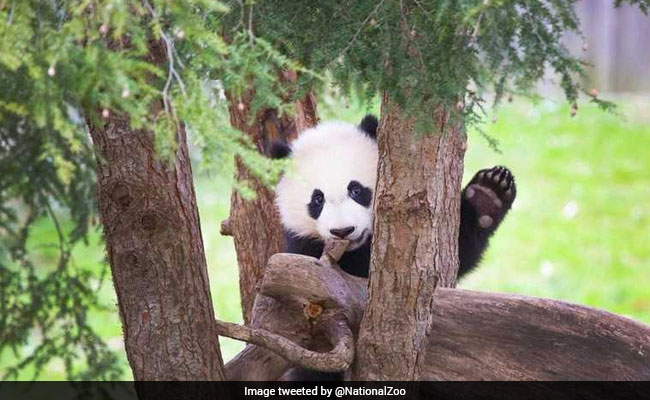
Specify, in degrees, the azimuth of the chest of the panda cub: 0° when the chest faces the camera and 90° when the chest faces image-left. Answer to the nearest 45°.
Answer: approximately 0°

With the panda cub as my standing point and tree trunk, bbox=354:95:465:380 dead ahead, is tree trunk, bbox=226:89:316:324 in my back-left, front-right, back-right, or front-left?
back-right

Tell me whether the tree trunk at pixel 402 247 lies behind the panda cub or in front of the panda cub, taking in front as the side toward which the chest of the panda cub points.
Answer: in front

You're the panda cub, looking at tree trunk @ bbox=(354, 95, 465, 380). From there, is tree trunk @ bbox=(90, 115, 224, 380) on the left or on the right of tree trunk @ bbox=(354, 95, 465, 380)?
right

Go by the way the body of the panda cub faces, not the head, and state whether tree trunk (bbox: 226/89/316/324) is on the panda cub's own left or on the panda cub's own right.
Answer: on the panda cub's own right

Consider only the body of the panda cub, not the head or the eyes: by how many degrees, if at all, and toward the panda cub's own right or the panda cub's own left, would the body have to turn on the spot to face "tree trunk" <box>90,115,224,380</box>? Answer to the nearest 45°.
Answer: approximately 45° to the panda cub's own right
